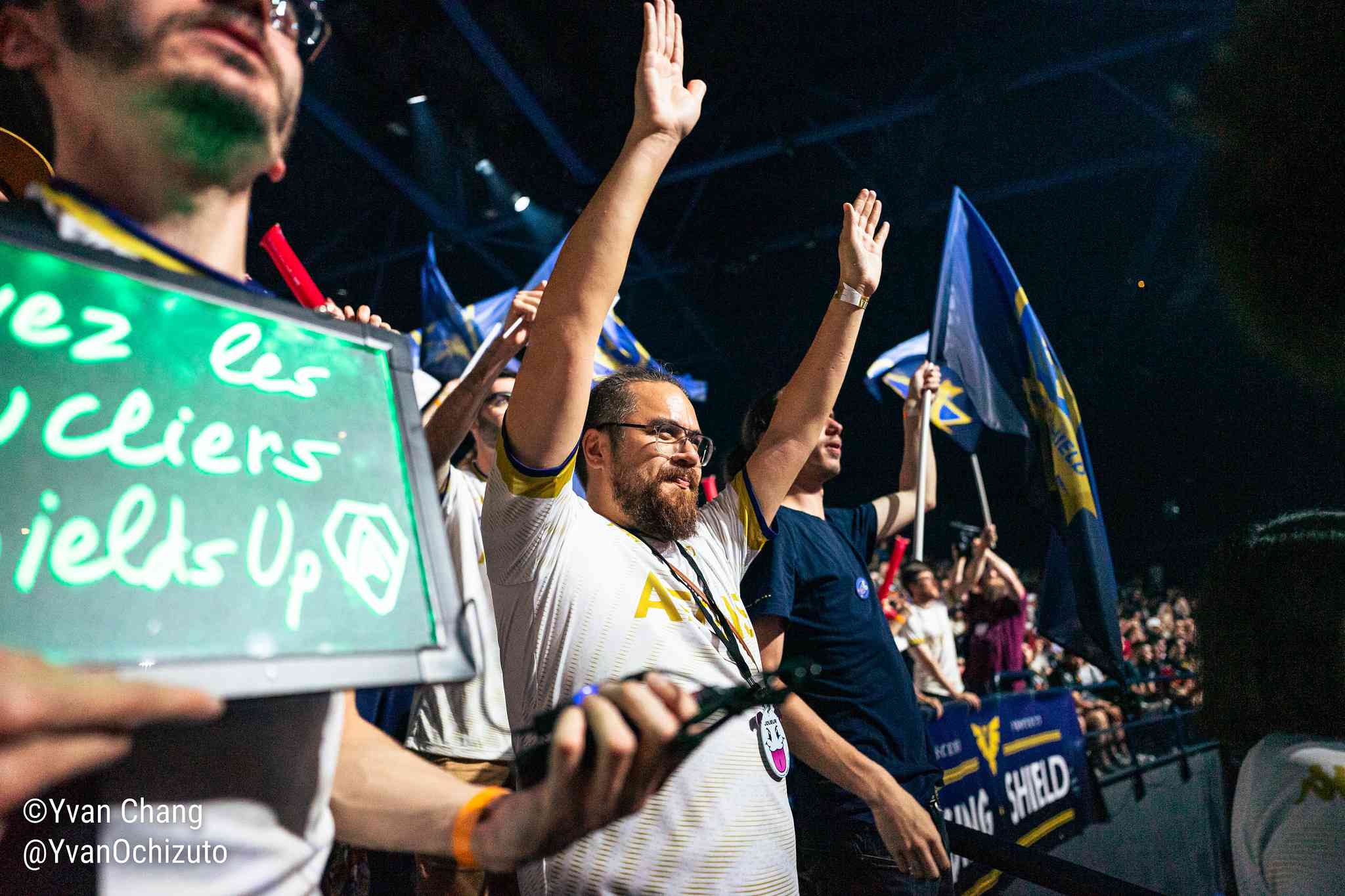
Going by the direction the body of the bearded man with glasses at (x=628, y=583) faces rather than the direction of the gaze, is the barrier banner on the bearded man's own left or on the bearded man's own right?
on the bearded man's own left

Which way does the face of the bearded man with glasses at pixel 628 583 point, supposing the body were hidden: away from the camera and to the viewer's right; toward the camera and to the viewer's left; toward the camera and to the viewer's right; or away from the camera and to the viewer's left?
toward the camera and to the viewer's right

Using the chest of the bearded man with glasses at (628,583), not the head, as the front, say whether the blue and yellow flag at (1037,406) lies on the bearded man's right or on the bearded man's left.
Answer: on the bearded man's left
